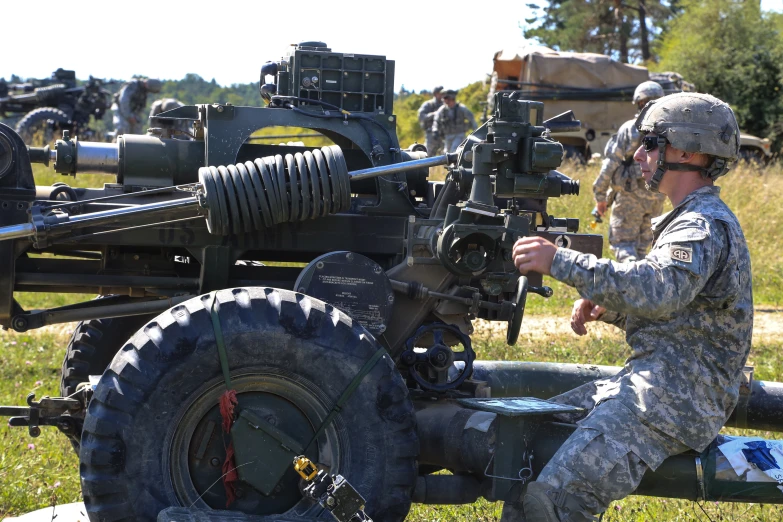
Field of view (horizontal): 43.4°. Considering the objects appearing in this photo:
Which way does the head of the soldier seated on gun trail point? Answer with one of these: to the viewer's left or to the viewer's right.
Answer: to the viewer's left

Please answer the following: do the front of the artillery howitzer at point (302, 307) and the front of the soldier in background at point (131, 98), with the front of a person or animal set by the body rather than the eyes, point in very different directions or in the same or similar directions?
very different directions

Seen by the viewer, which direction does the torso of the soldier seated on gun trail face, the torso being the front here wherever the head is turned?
to the viewer's left

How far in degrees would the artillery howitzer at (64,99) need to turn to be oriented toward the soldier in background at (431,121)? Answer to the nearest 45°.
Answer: approximately 135° to its left

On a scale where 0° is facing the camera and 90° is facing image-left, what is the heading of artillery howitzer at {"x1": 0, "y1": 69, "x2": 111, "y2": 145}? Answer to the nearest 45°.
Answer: approximately 90°

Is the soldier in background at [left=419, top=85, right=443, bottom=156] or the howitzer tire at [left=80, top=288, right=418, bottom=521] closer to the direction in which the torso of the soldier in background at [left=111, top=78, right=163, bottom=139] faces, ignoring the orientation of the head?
the soldier in background

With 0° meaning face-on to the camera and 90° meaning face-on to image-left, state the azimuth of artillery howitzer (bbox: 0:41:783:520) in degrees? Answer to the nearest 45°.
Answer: approximately 90°

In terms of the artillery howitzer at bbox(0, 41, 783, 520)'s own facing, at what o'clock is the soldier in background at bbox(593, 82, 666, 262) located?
The soldier in background is roughly at 4 o'clock from the artillery howitzer.

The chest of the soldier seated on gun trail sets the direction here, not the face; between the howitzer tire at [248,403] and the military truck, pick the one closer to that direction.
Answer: the howitzer tire
